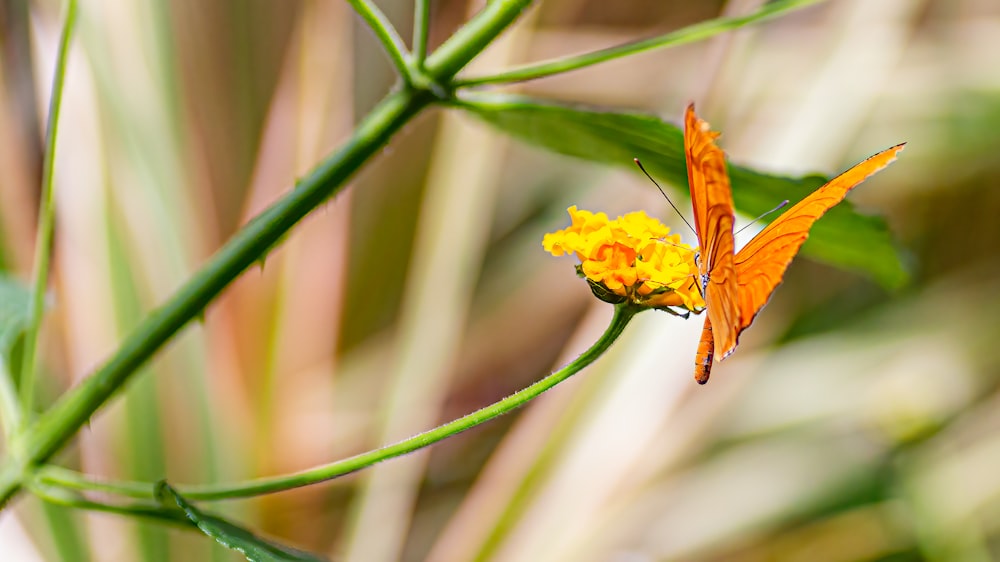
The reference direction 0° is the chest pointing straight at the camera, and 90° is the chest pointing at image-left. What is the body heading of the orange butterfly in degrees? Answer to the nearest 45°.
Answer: approximately 135°
